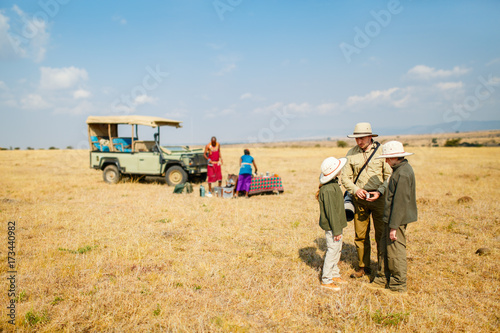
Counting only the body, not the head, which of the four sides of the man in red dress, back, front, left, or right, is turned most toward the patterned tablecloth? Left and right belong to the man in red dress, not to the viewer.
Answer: left

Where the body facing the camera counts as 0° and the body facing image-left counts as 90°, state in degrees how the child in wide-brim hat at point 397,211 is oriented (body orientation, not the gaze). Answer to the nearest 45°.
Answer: approximately 90°

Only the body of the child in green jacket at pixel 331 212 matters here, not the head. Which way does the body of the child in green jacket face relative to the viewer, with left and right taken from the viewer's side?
facing to the right of the viewer

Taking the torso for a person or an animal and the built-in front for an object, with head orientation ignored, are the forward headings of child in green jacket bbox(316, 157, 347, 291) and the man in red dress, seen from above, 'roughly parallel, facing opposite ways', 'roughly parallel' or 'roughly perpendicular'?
roughly perpendicular

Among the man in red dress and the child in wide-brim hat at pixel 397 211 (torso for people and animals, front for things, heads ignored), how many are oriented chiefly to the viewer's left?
1

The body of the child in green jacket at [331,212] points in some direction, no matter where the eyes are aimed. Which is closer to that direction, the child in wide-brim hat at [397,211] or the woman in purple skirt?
the child in wide-brim hat

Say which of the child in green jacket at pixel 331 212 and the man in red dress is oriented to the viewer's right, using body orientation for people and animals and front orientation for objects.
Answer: the child in green jacket

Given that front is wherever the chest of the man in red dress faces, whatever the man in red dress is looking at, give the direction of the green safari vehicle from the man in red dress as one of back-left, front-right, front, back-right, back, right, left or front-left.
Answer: back-right

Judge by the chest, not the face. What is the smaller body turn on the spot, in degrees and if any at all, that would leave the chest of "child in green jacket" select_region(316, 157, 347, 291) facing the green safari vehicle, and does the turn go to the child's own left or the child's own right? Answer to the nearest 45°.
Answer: approximately 135° to the child's own left

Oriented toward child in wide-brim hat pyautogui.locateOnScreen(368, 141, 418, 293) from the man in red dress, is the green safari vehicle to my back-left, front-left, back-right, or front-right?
back-right

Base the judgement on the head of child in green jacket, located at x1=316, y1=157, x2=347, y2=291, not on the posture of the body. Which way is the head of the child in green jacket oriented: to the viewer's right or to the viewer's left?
to the viewer's right
